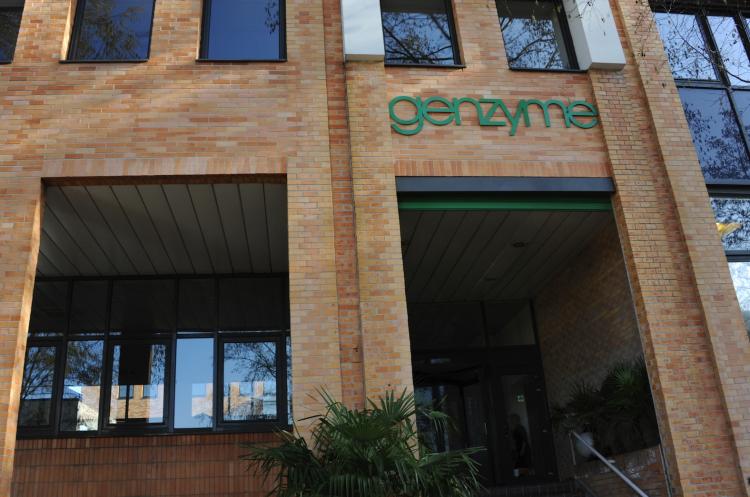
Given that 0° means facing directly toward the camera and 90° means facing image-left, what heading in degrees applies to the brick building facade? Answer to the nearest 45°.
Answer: approximately 0°

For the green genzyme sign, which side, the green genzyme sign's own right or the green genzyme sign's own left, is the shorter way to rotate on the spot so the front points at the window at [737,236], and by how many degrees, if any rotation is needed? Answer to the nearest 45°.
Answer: approximately 135° to the green genzyme sign's own left

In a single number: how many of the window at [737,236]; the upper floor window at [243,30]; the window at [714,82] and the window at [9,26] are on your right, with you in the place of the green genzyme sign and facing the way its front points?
2

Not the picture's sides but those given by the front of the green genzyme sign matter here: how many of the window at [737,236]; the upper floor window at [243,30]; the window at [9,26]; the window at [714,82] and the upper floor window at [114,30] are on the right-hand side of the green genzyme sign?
3

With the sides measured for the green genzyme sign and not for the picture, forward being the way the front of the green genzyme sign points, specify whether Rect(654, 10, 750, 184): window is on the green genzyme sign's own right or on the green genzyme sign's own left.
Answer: on the green genzyme sign's own left

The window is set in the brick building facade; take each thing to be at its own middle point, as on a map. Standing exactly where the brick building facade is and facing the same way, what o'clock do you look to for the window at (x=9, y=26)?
The window is roughly at 3 o'clock from the brick building facade.

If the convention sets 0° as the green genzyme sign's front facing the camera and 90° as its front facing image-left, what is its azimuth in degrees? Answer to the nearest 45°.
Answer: approximately 0°
